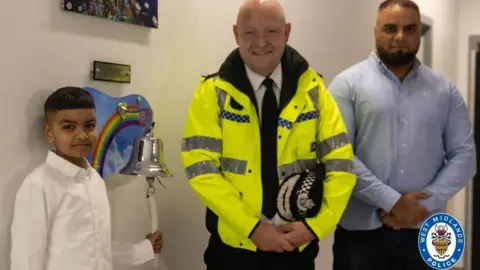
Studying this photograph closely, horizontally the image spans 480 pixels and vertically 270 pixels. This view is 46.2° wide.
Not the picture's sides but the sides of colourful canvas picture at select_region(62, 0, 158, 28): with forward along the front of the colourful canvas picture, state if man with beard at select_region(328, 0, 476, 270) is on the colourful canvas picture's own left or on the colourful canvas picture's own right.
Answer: on the colourful canvas picture's own left

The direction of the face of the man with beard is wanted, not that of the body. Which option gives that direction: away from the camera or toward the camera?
toward the camera

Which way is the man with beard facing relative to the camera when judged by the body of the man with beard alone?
toward the camera

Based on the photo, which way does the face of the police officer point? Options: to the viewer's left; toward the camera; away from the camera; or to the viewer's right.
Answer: toward the camera

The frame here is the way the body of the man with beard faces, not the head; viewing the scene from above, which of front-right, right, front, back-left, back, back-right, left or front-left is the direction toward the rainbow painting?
front-right

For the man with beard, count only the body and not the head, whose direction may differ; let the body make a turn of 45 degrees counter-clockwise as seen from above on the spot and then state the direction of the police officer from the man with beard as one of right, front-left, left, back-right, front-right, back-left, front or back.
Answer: right

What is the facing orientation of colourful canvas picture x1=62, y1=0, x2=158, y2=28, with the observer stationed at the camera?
facing the viewer and to the right of the viewer

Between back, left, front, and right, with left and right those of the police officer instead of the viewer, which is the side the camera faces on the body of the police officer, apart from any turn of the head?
front
